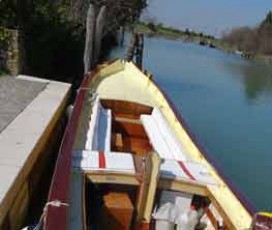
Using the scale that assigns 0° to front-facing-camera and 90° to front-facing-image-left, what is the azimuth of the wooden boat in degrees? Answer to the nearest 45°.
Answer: approximately 180°
